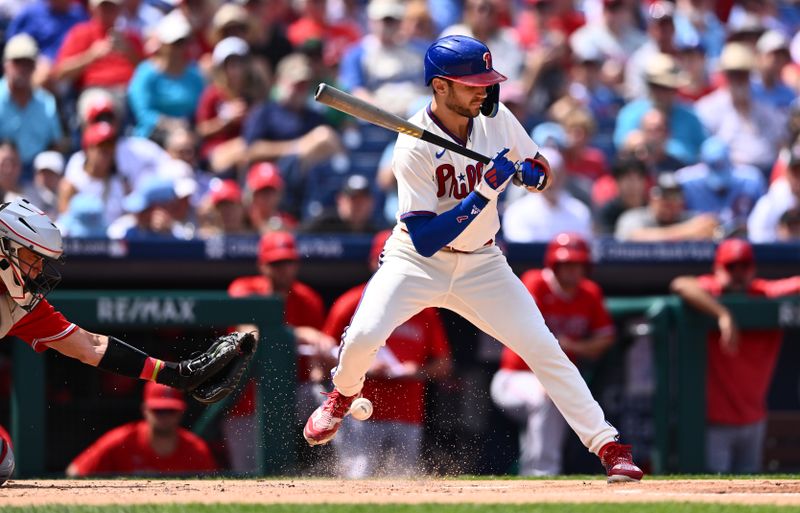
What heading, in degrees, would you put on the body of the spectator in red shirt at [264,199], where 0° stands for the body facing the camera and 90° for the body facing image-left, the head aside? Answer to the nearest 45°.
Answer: approximately 0°

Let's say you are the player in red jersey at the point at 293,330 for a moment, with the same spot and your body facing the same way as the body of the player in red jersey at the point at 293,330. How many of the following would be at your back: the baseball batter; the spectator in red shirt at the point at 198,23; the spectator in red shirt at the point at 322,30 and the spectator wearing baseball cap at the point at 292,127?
3

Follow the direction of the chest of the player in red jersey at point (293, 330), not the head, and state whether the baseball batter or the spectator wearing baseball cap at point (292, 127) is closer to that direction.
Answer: the baseball batter

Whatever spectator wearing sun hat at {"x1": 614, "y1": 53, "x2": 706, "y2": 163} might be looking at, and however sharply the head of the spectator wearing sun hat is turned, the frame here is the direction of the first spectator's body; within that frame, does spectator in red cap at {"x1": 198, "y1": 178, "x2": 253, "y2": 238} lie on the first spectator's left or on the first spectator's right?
on the first spectator's right

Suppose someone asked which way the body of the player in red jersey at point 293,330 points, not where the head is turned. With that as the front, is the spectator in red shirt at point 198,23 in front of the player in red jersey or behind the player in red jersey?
behind

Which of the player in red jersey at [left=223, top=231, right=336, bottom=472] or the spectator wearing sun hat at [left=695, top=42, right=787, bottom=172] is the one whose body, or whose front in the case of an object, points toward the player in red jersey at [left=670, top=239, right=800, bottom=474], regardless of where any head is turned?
the spectator wearing sun hat

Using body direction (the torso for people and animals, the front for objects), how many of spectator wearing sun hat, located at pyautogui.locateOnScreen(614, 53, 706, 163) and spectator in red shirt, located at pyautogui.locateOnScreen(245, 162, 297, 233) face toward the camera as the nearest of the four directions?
2

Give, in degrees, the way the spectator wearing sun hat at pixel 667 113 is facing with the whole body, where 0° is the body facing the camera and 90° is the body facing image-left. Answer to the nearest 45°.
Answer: approximately 0°

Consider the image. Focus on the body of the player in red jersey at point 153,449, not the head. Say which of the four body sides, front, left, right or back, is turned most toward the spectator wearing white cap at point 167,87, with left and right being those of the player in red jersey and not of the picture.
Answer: back
